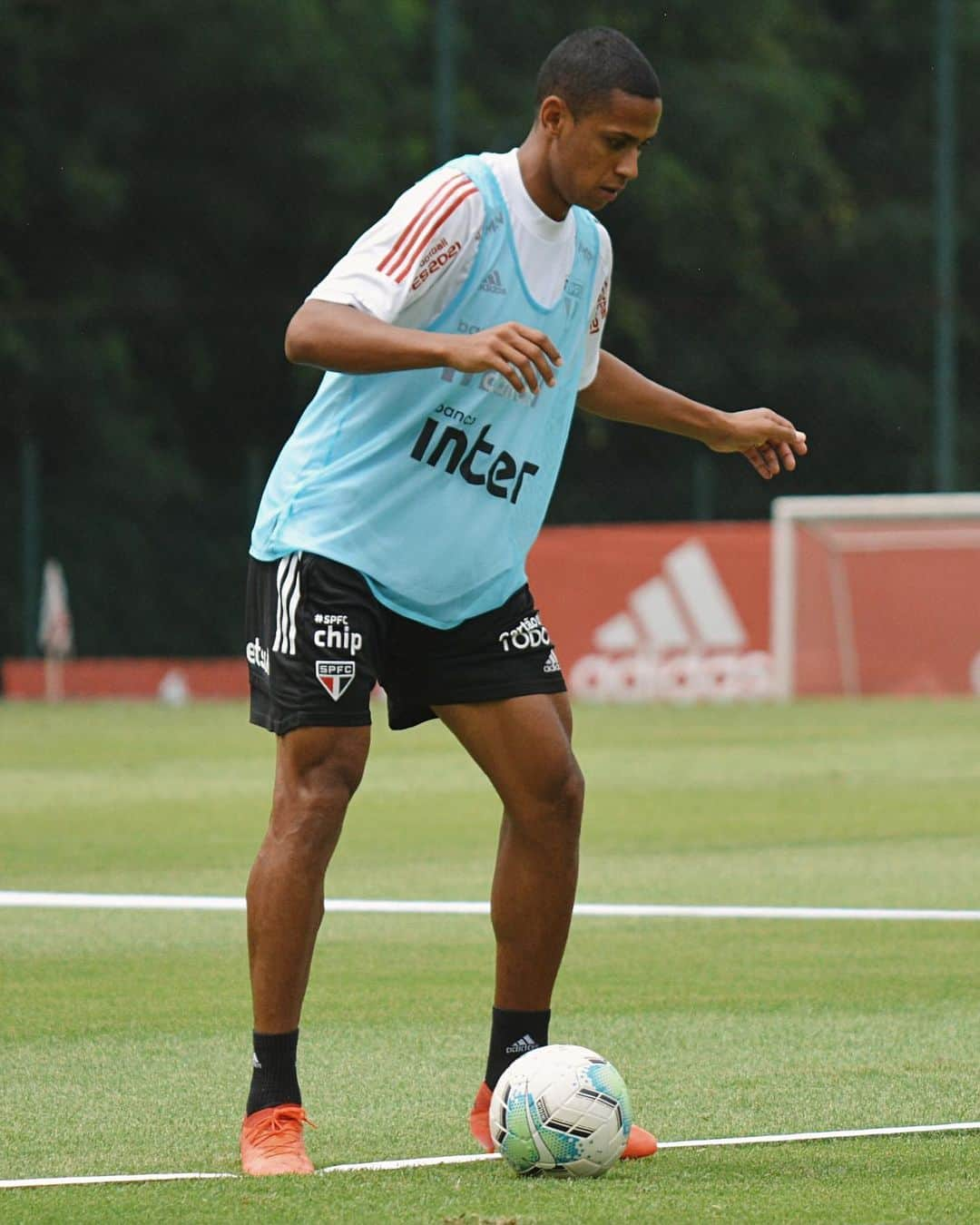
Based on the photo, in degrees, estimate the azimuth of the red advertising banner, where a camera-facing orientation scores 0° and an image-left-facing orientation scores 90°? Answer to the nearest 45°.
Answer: approximately 0°

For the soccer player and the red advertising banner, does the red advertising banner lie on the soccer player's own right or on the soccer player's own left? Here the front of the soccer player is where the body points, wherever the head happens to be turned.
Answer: on the soccer player's own left

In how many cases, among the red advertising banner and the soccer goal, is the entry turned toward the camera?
2

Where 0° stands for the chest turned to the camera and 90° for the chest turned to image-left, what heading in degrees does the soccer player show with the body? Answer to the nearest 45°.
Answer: approximately 315°

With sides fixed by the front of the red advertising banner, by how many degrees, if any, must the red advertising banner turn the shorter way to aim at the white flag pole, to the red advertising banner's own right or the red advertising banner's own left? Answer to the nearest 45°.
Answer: approximately 90° to the red advertising banner's own right

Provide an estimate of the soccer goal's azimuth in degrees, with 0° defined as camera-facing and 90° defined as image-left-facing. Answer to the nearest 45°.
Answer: approximately 0°

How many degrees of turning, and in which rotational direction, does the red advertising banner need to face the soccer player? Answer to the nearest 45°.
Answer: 0° — it already faces them

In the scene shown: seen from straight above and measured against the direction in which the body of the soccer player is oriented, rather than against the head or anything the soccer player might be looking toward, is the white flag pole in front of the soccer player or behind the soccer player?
behind

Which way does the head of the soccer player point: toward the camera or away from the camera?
toward the camera

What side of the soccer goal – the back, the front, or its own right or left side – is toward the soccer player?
front

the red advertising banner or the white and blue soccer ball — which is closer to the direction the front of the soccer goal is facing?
the white and blue soccer ball
